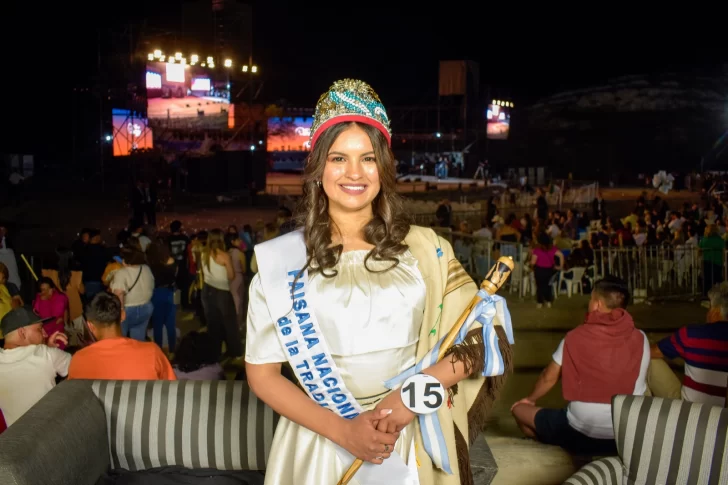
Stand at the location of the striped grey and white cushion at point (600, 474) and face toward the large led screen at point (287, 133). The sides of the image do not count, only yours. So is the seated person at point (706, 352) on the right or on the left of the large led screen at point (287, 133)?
right

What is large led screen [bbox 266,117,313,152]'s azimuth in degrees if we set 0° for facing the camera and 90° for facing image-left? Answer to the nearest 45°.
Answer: approximately 0°

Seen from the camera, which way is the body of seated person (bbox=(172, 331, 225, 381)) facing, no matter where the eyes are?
away from the camera

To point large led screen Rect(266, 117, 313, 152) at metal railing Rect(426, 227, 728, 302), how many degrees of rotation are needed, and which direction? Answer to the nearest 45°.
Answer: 0° — it already faces it

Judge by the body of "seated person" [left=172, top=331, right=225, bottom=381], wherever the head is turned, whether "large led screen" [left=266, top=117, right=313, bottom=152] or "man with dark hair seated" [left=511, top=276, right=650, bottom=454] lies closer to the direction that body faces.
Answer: the large led screen

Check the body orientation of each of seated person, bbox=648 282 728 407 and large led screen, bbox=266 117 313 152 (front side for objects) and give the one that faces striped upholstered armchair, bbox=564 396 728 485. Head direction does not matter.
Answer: the large led screen

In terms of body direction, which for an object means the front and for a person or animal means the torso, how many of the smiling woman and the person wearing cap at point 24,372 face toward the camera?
1

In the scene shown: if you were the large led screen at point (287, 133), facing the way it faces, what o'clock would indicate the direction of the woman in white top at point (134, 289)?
The woman in white top is roughly at 12 o'clock from the large led screen.

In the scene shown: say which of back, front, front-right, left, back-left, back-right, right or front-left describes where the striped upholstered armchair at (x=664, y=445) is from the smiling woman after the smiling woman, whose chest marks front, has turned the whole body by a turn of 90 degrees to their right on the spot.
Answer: back-right

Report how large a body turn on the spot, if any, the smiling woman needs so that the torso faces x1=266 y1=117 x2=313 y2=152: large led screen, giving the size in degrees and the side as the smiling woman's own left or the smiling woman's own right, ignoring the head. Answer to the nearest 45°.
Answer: approximately 180°

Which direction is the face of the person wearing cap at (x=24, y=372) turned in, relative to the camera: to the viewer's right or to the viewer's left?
to the viewer's right

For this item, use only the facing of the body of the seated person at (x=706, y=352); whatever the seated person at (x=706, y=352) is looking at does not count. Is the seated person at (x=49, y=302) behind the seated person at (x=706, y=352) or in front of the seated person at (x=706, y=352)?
in front
